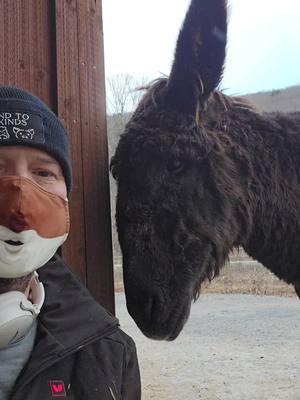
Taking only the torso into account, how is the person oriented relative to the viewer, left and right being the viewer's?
facing the viewer

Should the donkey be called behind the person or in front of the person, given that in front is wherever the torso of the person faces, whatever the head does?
behind

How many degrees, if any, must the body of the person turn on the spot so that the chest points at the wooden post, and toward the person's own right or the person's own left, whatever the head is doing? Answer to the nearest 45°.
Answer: approximately 180°

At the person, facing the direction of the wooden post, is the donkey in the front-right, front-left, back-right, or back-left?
front-right

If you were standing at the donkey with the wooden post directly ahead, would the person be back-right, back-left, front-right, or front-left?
front-left
